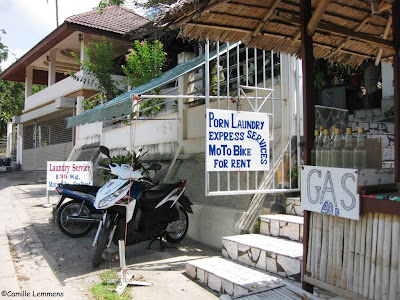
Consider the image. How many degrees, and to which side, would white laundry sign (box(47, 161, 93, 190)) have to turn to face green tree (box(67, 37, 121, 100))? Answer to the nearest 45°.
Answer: approximately 180°

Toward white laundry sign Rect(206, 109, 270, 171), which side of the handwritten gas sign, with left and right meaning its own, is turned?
right

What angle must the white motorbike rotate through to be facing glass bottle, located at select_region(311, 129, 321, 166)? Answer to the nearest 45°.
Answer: approximately 90° to its left

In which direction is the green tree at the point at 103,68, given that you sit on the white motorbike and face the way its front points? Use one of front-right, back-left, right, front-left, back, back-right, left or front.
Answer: back-right

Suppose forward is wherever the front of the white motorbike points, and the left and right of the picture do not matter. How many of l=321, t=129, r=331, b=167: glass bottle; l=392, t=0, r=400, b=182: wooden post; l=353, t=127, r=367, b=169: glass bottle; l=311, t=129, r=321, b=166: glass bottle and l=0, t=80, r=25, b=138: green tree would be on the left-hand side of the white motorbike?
4

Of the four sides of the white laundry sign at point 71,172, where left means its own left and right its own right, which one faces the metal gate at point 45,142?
back

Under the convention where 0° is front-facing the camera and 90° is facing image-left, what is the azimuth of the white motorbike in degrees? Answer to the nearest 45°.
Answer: approximately 45°

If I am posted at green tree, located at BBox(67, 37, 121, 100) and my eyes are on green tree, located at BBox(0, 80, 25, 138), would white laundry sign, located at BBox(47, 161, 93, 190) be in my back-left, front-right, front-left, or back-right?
back-left

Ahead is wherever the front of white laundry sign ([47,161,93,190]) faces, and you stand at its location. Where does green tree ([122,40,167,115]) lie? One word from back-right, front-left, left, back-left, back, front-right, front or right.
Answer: back-left

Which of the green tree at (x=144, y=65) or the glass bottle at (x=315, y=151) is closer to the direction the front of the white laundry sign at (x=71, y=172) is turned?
the glass bottle

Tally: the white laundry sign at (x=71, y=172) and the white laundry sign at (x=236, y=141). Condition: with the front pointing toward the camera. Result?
2
